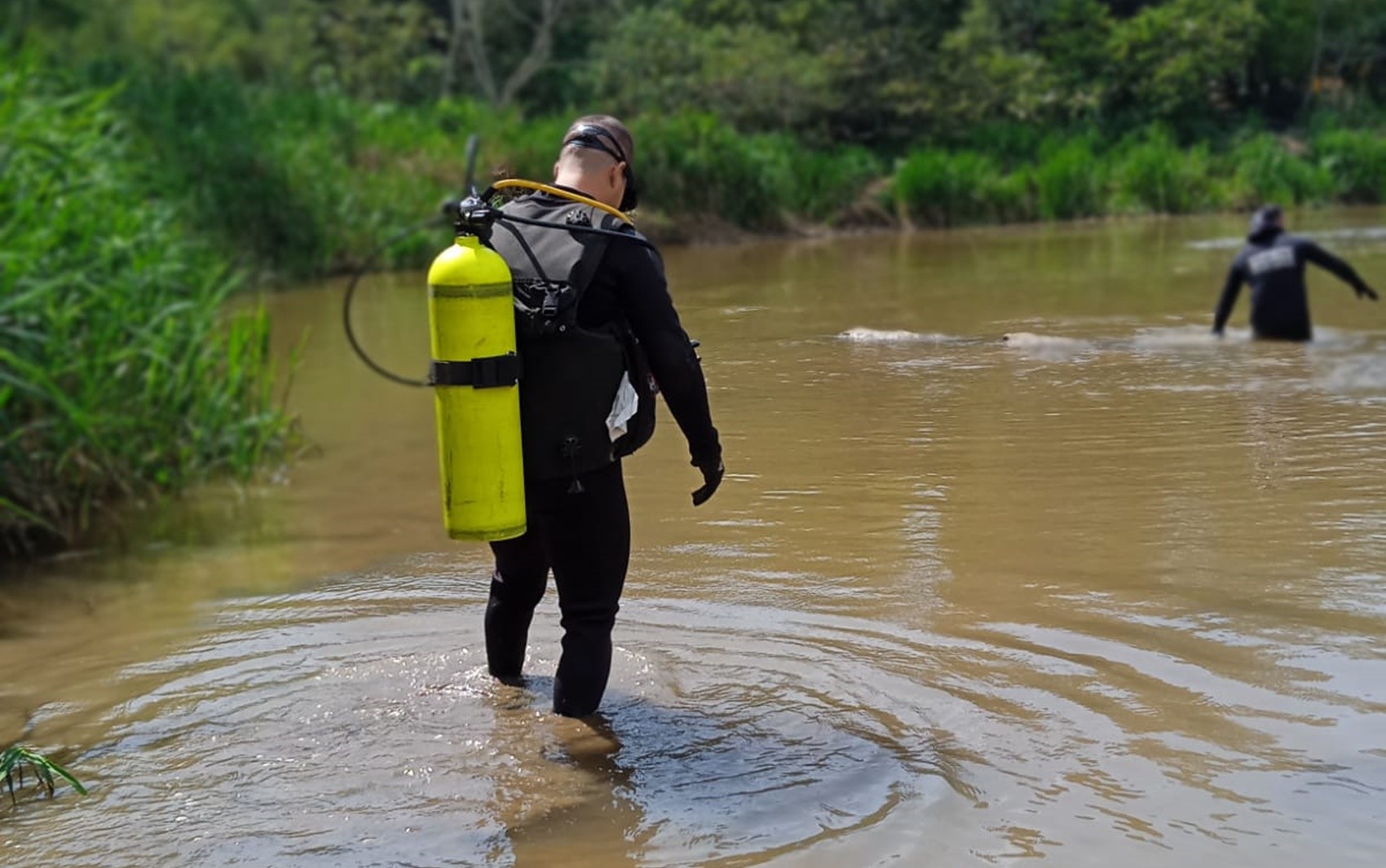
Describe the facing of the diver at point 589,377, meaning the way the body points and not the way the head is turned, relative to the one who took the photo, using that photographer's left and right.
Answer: facing away from the viewer and to the right of the viewer

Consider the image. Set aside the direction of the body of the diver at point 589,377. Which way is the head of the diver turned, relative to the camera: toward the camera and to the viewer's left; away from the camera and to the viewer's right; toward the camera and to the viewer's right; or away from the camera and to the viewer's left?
away from the camera and to the viewer's right

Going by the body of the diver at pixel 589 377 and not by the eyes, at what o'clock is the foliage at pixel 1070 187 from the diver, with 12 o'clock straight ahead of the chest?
The foliage is roughly at 11 o'clock from the diver.

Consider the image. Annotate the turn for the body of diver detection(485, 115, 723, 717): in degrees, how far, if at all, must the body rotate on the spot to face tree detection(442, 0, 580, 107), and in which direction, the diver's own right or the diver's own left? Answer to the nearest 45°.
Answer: approximately 45° to the diver's own left

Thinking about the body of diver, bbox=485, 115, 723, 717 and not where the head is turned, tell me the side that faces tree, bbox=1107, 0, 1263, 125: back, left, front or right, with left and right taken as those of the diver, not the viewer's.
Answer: front

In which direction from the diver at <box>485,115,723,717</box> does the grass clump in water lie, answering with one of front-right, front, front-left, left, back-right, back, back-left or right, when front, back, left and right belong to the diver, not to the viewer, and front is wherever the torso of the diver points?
back-left

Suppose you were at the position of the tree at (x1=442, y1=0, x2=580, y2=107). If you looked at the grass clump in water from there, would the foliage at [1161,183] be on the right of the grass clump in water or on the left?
left

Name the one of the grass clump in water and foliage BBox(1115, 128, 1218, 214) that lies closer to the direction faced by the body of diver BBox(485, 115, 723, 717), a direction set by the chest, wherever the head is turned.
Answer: the foliage

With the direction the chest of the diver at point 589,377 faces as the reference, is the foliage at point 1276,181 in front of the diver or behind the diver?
in front
